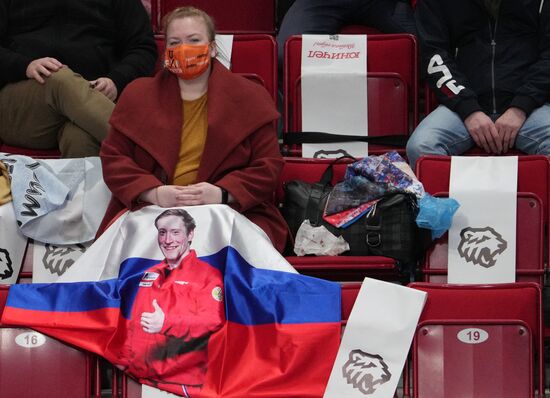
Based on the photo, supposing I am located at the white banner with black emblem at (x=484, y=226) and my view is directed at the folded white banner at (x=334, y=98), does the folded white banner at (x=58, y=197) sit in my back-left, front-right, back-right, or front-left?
front-left

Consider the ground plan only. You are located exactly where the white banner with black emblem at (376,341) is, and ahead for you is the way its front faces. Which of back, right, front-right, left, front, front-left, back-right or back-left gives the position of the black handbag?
back

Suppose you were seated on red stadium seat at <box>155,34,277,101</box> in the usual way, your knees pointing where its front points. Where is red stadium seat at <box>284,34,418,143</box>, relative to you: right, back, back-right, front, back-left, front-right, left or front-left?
left

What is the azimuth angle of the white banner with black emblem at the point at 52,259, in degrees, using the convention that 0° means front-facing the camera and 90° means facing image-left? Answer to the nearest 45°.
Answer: approximately 0°

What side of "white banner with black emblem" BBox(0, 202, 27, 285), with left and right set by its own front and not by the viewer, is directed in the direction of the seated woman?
left

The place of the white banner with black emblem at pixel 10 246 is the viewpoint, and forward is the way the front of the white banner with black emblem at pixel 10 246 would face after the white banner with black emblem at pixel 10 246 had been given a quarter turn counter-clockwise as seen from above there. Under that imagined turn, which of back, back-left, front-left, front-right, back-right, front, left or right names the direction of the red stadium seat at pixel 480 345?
front-right

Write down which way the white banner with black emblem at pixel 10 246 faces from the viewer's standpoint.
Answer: facing the viewer

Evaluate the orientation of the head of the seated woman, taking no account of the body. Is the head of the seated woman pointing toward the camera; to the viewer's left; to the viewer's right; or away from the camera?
toward the camera

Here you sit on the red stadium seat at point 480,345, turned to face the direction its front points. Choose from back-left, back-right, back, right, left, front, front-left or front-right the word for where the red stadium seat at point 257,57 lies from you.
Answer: back-right

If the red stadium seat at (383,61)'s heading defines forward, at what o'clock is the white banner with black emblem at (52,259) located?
The white banner with black emblem is roughly at 2 o'clock from the red stadium seat.

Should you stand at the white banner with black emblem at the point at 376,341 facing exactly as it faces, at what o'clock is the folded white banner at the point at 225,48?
The folded white banner is roughly at 5 o'clock from the white banner with black emblem.

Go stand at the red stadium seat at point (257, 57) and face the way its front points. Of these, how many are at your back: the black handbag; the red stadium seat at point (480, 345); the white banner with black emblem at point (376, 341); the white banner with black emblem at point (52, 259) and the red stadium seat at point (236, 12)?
1

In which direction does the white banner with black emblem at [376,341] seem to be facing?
toward the camera

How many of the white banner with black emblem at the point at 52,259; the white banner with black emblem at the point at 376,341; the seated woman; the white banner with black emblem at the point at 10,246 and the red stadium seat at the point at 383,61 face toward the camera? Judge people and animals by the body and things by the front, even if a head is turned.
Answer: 5

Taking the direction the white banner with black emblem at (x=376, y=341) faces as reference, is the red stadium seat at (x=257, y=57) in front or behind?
behind

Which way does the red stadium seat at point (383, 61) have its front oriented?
toward the camera

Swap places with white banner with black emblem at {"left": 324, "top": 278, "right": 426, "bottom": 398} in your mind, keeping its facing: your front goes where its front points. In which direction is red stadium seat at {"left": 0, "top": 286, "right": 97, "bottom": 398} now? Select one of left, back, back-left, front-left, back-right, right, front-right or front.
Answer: right
